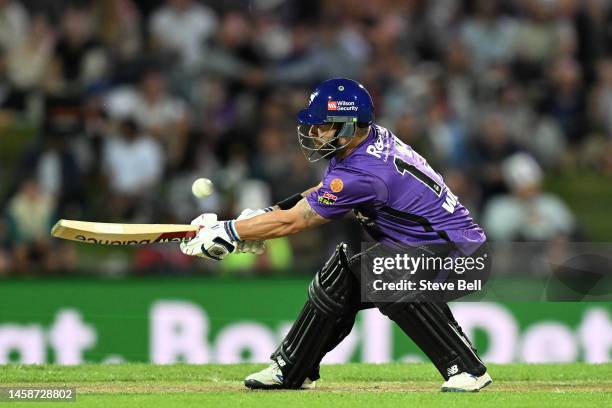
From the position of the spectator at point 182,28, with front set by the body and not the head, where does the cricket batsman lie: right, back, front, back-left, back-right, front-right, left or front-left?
front

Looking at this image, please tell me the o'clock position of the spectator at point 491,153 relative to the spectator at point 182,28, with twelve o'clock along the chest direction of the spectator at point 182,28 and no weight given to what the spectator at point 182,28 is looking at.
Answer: the spectator at point 491,153 is roughly at 10 o'clock from the spectator at point 182,28.

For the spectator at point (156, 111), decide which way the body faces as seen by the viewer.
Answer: toward the camera

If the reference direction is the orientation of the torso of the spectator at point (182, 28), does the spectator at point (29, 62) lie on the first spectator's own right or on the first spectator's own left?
on the first spectator's own right

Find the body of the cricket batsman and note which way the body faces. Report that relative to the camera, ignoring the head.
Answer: to the viewer's left

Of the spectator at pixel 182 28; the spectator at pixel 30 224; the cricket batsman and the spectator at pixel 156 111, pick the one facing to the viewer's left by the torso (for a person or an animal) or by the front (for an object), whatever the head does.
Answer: the cricket batsman

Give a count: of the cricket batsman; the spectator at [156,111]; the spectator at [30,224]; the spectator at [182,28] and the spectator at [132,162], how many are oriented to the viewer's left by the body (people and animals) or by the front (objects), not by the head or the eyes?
1

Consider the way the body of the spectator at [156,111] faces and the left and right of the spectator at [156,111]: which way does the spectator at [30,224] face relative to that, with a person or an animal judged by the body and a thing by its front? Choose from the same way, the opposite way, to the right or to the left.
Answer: the same way

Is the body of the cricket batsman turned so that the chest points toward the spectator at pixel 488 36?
no

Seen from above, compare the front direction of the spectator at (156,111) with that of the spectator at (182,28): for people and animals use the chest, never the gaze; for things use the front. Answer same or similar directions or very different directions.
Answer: same or similar directions

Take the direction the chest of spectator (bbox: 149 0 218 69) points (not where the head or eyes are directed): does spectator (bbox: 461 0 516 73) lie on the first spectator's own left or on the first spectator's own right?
on the first spectator's own left

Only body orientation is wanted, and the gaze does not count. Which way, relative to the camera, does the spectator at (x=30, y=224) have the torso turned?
toward the camera

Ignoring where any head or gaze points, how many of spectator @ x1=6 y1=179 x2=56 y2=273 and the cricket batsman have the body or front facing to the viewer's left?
1

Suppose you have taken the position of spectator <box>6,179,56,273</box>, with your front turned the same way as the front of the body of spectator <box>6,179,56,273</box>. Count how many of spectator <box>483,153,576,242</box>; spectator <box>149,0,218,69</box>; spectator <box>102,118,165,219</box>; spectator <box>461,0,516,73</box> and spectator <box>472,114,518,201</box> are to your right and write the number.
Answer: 0

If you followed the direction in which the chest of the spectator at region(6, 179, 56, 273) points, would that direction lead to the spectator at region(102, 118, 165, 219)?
no

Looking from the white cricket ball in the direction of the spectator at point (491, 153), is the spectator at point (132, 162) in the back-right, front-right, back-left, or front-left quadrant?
front-left

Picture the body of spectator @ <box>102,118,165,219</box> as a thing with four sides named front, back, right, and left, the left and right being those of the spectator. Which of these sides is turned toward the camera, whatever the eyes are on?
front

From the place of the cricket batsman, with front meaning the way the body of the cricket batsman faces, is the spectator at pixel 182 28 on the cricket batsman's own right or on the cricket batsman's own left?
on the cricket batsman's own right
